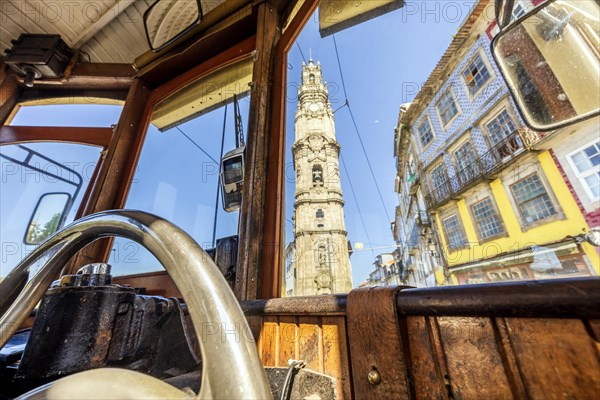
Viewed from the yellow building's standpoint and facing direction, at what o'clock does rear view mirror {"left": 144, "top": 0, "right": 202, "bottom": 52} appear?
The rear view mirror is roughly at 11 o'clock from the yellow building.

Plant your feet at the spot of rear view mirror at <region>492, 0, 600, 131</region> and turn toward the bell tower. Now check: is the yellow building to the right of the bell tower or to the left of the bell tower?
right

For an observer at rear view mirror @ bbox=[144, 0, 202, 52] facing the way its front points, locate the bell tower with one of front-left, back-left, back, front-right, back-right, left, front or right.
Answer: back-left

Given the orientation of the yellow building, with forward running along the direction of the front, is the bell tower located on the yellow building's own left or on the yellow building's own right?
on the yellow building's own right

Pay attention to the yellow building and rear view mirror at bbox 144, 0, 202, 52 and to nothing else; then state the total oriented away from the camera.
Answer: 0

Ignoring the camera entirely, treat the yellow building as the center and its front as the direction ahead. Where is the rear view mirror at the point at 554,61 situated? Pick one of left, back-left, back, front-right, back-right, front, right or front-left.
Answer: front-left

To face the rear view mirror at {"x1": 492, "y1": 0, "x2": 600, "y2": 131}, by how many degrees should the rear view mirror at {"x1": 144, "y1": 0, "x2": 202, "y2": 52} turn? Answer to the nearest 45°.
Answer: approximately 45° to its left

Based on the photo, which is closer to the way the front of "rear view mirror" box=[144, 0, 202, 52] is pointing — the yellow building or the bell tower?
the yellow building

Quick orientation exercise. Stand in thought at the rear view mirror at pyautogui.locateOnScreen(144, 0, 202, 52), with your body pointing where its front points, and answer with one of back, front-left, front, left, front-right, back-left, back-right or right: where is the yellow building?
left

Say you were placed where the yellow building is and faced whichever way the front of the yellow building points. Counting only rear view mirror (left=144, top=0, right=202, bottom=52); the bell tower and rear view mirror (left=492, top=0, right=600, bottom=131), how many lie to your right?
1

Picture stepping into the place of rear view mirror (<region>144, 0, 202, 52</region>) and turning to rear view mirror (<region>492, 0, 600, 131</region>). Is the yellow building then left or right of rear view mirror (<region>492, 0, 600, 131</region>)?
left

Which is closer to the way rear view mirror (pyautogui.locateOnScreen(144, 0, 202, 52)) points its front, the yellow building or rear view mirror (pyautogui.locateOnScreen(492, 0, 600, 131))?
the rear view mirror

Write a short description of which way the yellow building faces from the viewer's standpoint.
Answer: facing the viewer and to the left of the viewer

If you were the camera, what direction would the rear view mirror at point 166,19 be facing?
facing the viewer
